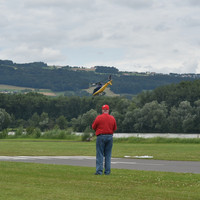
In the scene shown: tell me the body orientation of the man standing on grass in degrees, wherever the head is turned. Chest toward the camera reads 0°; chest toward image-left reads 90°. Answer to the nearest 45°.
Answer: approximately 180°
